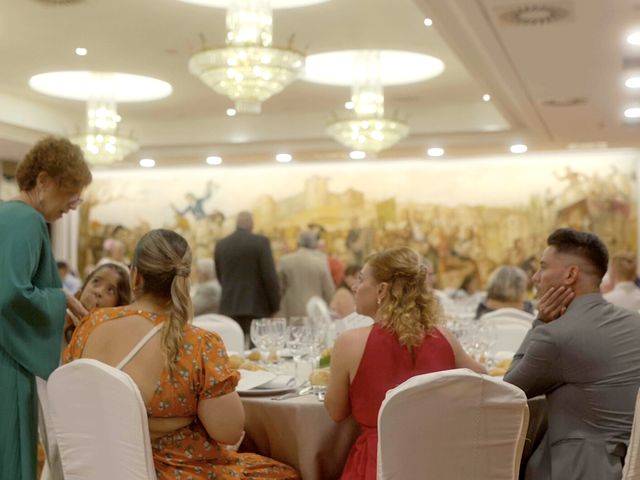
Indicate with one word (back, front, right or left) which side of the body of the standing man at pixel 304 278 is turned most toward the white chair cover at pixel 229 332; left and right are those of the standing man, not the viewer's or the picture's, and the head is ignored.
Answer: back

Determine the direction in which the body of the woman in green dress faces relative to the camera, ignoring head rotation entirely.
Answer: to the viewer's right

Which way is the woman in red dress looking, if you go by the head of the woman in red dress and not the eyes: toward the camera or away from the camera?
away from the camera

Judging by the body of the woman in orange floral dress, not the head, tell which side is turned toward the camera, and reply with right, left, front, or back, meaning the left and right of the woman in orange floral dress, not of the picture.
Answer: back

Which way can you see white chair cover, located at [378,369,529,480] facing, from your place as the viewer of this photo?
facing away from the viewer

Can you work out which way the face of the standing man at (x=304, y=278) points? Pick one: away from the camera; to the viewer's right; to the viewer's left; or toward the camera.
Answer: away from the camera

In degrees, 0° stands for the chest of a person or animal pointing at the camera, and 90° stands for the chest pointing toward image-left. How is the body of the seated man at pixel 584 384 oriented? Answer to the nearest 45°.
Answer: approximately 135°

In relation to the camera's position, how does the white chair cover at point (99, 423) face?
facing away from the viewer and to the right of the viewer

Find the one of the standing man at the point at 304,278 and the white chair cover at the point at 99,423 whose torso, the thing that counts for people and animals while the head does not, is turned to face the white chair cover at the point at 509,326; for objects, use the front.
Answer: the white chair cover at the point at 99,423

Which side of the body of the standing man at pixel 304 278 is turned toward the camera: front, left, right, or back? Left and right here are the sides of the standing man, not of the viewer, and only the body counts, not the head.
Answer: back

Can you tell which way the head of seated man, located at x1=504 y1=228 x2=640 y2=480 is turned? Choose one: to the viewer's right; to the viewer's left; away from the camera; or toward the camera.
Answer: to the viewer's left

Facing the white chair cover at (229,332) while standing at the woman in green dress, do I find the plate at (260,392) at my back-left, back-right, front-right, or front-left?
front-right
